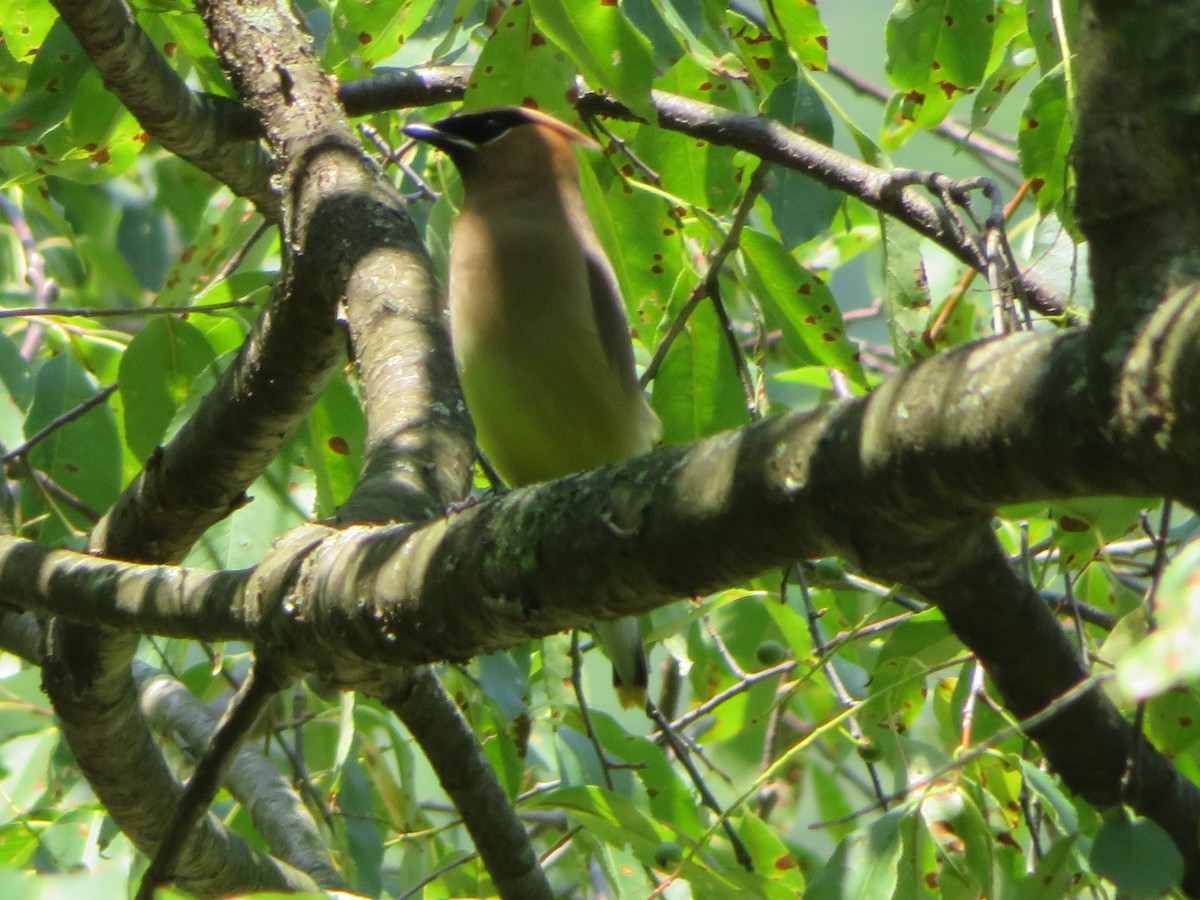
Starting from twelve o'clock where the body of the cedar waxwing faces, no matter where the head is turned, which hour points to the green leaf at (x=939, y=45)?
The green leaf is roughly at 9 o'clock from the cedar waxwing.

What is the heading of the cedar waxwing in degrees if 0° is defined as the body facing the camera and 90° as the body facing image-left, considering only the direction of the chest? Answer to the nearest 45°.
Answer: approximately 45°

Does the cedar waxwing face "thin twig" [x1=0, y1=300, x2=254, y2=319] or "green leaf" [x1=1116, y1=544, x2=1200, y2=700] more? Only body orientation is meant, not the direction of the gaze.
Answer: the thin twig

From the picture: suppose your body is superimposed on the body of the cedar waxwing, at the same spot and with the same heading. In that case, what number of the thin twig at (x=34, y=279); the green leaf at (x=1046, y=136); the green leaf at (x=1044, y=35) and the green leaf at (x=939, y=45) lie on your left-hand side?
3

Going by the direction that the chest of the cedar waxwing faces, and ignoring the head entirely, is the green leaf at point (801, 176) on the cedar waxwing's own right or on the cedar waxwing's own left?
on the cedar waxwing's own left

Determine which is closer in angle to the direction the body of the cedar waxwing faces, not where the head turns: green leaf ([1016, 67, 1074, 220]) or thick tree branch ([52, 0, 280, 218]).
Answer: the thick tree branch

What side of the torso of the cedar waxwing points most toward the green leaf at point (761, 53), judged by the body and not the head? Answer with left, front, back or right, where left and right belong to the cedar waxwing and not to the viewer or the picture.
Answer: left

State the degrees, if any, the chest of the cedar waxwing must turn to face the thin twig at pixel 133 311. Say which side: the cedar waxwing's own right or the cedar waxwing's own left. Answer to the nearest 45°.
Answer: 0° — it already faces it
